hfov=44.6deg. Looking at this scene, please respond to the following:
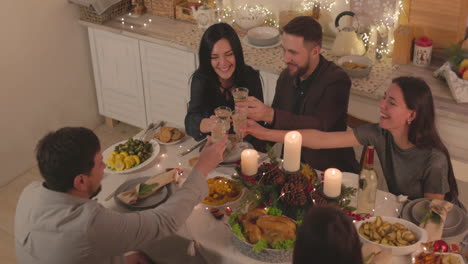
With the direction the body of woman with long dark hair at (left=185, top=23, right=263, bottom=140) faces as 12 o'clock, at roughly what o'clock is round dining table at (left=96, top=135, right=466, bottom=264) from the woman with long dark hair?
The round dining table is roughly at 12 o'clock from the woman with long dark hair.

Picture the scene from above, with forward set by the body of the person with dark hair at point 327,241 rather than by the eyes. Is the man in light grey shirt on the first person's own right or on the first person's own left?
on the first person's own left

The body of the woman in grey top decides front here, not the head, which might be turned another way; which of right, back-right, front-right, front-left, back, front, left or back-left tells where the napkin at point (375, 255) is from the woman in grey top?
front-left

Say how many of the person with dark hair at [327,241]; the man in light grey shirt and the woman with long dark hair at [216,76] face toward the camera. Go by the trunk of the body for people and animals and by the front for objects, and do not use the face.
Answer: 1

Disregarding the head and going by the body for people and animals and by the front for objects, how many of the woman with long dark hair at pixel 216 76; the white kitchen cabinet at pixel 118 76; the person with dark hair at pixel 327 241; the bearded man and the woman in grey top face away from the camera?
1

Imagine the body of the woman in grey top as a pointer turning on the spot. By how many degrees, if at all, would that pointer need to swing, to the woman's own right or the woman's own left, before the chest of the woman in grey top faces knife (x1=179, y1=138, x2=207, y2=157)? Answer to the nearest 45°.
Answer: approximately 45° to the woman's own right

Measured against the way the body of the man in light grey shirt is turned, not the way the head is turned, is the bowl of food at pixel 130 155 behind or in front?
in front

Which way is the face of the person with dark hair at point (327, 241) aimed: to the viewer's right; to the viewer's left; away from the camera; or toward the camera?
away from the camera

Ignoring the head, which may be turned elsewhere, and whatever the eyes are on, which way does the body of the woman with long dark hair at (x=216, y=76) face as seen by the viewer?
toward the camera

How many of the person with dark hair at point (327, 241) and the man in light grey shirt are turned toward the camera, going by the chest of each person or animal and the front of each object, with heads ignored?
0

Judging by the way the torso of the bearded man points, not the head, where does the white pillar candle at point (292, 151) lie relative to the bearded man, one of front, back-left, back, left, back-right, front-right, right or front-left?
front-left

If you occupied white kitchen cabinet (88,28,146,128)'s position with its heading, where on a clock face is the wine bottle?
The wine bottle is roughly at 10 o'clock from the white kitchen cabinet.

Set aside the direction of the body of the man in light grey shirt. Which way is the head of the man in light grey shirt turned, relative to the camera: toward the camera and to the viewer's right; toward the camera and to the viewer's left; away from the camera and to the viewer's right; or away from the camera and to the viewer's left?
away from the camera and to the viewer's right

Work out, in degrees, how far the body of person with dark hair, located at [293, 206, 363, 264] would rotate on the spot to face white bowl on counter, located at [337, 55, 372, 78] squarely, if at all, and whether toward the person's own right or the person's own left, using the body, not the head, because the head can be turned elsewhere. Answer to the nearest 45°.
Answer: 0° — they already face it

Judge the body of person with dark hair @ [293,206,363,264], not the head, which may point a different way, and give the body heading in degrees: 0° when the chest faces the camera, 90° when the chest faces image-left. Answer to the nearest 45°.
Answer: approximately 180°

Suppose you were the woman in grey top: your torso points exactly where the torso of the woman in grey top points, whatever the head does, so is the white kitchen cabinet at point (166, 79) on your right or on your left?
on your right

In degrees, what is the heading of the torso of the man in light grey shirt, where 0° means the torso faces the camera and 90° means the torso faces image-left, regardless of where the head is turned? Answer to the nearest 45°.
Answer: approximately 225°

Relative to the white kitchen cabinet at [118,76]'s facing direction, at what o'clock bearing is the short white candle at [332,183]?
The short white candle is roughly at 10 o'clock from the white kitchen cabinet.

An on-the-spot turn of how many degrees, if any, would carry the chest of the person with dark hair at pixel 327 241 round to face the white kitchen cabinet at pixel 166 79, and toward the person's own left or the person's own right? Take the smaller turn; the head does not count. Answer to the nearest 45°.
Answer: approximately 45° to the person's own left

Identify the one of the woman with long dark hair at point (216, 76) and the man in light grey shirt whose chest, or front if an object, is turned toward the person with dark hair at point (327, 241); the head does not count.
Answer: the woman with long dark hair
